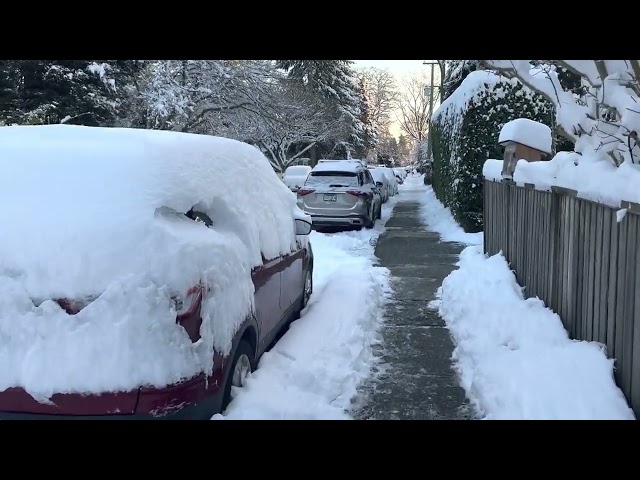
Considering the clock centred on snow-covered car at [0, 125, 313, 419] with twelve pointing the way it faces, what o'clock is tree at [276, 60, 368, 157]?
The tree is roughly at 11 o'clock from the snow-covered car.

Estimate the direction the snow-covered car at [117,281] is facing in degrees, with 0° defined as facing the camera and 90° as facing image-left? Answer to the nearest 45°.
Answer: approximately 225°

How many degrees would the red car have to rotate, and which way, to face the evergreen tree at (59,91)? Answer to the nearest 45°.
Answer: approximately 45° to its left

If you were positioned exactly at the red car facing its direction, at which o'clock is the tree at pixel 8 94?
The tree is roughly at 10 o'clock from the red car.
